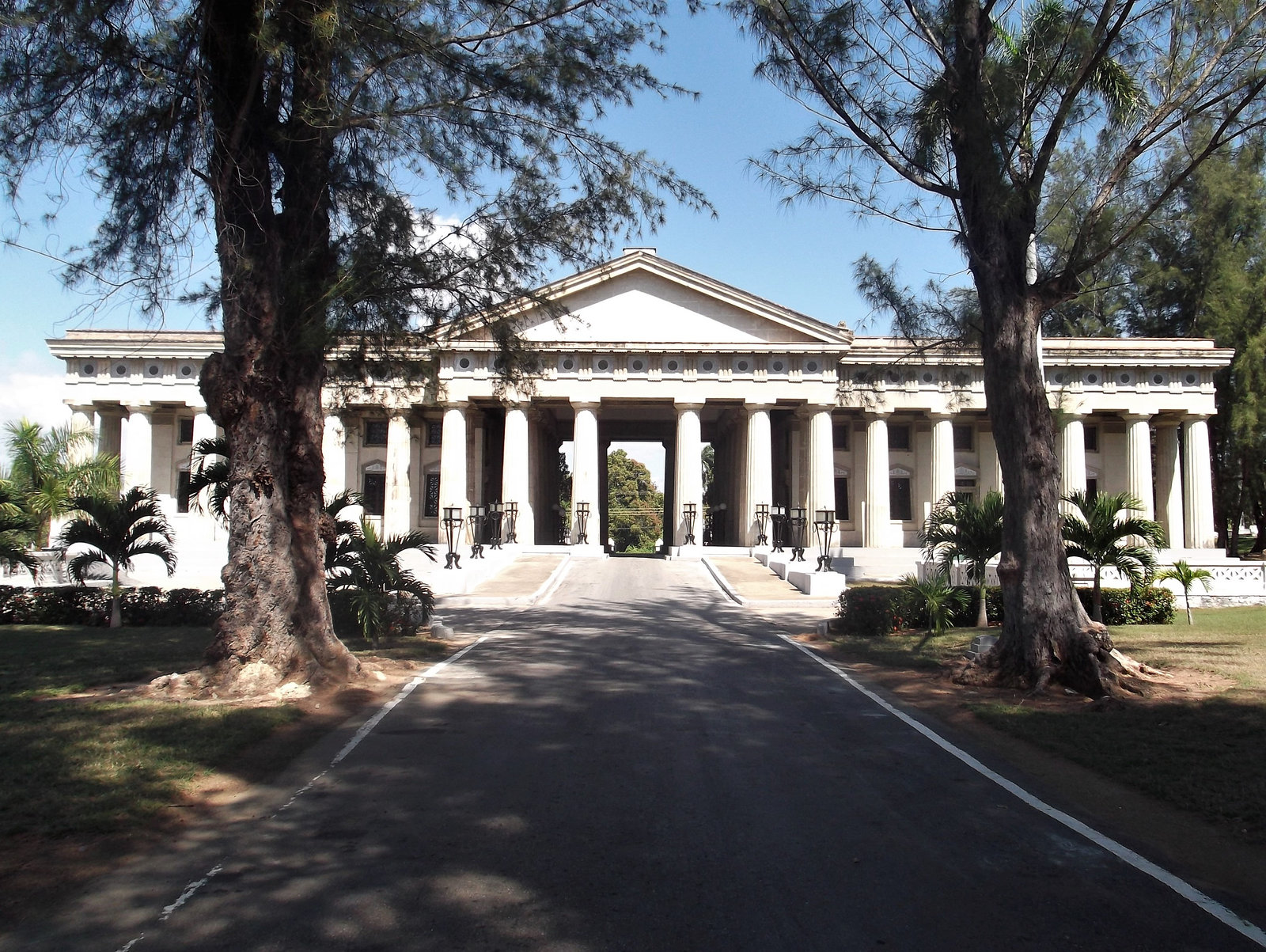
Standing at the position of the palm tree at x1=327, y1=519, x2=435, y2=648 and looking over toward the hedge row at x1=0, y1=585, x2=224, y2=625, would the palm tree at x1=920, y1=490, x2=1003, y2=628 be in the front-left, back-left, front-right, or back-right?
back-right

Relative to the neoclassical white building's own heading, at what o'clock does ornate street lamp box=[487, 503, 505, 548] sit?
The ornate street lamp is roughly at 2 o'clock from the neoclassical white building.

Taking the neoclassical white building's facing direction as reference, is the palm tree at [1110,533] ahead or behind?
ahead

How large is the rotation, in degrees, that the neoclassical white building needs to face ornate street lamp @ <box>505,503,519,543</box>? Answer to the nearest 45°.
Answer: approximately 90° to its right

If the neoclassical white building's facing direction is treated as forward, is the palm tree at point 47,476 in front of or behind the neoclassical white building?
in front

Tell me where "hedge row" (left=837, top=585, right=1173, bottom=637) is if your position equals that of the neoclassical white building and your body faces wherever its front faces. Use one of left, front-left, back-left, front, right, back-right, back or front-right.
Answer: front

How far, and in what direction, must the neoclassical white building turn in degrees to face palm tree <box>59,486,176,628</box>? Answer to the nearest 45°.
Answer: approximately 45° to its right

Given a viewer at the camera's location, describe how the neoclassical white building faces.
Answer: facing the viewer
